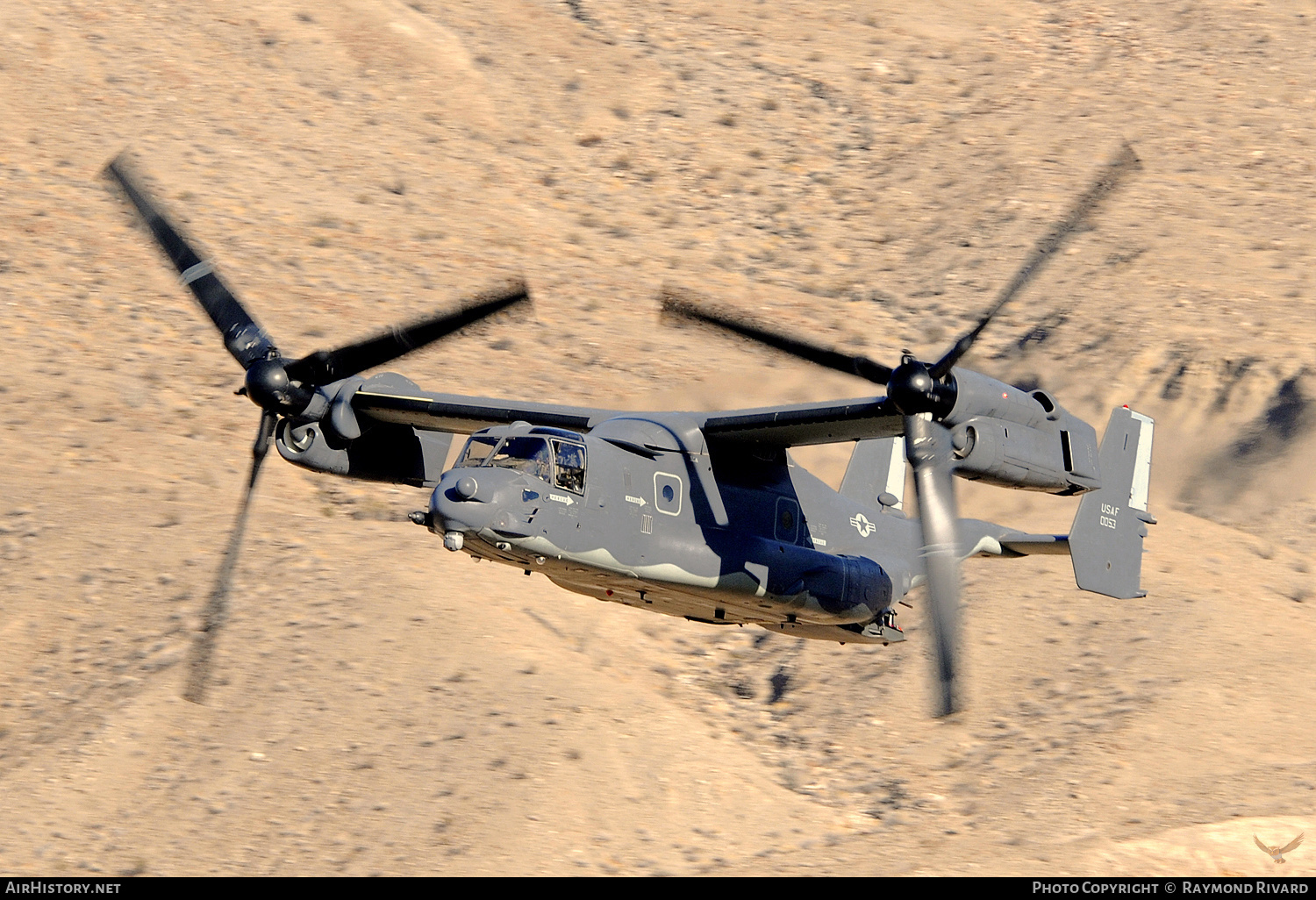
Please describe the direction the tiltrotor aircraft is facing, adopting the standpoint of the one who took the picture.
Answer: facing the viewer and to the left of the viewer
